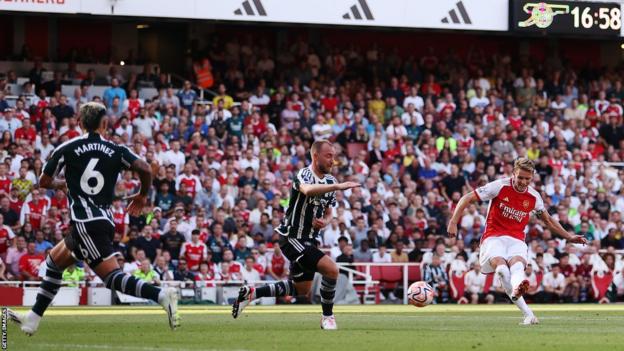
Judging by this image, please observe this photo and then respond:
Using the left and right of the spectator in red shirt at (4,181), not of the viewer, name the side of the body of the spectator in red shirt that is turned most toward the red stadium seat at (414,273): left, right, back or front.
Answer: left

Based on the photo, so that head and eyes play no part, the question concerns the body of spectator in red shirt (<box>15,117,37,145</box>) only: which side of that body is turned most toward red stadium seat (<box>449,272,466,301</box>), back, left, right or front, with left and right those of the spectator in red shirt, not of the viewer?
left

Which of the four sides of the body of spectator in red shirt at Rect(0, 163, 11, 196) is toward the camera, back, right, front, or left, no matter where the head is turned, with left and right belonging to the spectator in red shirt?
front

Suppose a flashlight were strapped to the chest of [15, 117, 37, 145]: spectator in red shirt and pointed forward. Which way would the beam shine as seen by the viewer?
toward the camera

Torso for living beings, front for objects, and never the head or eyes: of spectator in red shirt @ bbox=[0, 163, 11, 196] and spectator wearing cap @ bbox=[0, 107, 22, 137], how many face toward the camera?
2

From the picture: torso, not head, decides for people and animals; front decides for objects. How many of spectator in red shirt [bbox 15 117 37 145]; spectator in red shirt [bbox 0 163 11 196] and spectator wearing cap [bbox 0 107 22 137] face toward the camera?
3
